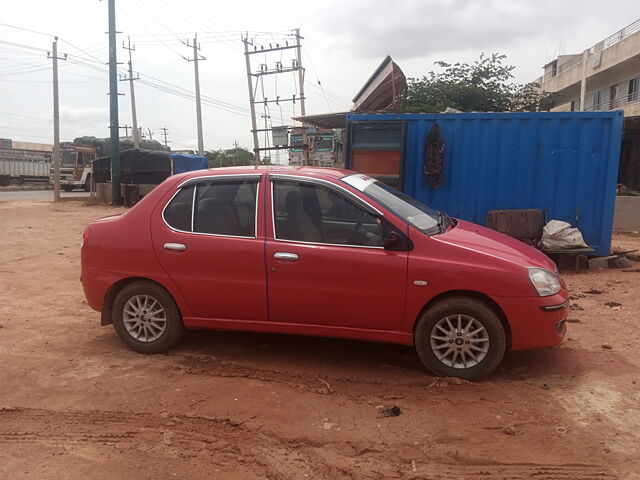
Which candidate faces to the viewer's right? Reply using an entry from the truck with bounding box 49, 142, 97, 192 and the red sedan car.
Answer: the red sedan car

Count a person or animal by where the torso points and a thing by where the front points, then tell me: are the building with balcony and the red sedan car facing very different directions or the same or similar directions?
very different directions

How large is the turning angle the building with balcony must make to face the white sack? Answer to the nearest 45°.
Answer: approximately 45° to its left

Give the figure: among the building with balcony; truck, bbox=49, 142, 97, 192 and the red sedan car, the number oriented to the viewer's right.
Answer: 1

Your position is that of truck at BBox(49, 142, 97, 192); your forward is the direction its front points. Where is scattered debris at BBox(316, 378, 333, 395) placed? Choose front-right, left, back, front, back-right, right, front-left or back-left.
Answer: front-left

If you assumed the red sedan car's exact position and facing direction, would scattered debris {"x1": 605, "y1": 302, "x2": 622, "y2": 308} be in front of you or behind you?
in front

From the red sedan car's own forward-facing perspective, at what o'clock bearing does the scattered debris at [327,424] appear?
The scattered debris is roughly at 3 o'clock from the red sedan car.

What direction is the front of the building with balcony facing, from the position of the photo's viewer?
facing the viewer and to the left of the viewer

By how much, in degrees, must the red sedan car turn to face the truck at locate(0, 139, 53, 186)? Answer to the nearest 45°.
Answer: approximately 135° to its left

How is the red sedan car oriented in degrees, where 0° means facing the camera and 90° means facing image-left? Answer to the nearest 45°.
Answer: approximately 270°

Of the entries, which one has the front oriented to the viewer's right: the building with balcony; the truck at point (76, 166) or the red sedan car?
the red sedan car

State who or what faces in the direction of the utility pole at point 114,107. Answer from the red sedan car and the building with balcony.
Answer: the building with balcony

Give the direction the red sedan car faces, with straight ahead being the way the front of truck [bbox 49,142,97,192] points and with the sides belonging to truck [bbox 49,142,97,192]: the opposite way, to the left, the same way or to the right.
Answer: to the left

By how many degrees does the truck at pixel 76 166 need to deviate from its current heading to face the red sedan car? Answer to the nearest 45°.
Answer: approximately 45° to its left

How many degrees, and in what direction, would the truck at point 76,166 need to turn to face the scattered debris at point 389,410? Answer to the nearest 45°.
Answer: approximately 45° to its left
